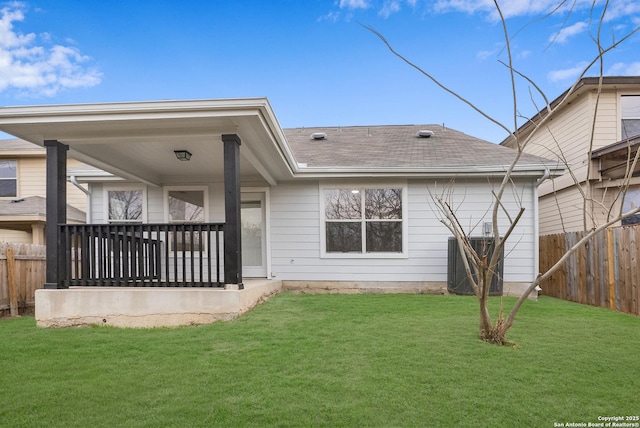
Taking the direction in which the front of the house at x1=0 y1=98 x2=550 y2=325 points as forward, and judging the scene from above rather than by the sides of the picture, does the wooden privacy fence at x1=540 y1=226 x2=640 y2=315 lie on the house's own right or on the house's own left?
on the house's own right

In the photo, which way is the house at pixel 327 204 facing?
away from the camera

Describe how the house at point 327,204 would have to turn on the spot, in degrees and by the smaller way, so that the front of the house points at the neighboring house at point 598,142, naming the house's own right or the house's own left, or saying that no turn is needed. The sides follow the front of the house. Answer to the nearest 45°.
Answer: approximately 90° to the house's own right

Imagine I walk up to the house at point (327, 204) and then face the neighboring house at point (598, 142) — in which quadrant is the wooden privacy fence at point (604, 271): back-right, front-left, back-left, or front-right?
front-right

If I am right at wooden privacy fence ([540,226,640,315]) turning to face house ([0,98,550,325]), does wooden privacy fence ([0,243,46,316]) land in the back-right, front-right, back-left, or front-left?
front-left

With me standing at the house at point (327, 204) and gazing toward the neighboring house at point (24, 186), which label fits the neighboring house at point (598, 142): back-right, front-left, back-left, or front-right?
back-right
